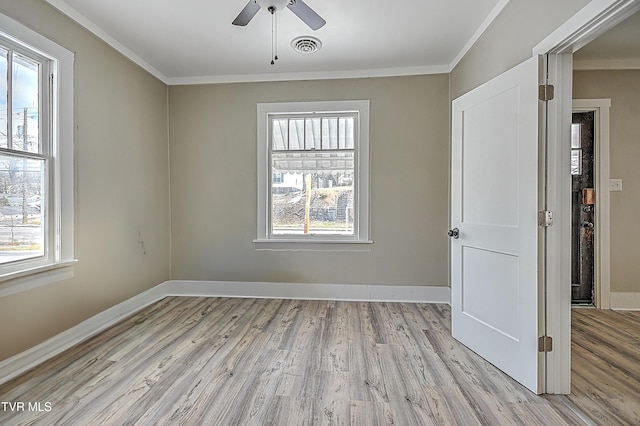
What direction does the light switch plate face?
toward the camera

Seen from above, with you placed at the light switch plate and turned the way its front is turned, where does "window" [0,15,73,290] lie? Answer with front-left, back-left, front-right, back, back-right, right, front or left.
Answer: front-right

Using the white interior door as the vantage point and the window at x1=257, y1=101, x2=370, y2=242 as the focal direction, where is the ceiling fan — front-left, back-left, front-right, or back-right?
front-left

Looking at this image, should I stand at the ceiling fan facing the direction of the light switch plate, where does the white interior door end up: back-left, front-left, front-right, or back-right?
front-right

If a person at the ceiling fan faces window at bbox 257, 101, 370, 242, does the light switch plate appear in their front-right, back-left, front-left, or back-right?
front-right

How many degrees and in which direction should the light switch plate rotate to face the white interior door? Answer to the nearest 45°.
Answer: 0° — it already faces it

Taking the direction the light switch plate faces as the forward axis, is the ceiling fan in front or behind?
in front

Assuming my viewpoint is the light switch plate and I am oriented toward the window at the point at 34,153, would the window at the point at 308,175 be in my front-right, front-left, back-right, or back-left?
front-right

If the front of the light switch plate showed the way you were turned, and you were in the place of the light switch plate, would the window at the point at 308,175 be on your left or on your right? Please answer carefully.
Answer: on your right

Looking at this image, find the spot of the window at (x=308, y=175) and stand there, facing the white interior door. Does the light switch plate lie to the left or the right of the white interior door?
left

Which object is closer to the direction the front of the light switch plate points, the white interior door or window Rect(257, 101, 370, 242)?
the white interior door
